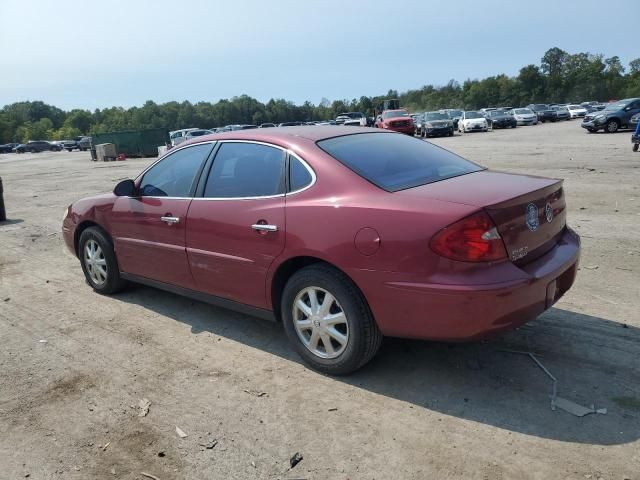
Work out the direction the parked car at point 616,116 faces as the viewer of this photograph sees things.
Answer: facing the viewer and to the left of the viewer

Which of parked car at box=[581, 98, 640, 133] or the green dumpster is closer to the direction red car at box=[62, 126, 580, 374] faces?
the green dumpster

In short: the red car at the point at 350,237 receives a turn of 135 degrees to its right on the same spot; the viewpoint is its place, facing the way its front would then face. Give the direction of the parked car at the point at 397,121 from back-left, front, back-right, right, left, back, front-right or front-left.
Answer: left

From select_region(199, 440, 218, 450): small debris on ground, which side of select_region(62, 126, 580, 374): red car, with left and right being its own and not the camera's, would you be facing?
left

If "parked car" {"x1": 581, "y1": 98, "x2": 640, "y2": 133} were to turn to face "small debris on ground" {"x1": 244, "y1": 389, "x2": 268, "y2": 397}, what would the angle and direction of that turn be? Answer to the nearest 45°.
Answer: approximately 45° to its left

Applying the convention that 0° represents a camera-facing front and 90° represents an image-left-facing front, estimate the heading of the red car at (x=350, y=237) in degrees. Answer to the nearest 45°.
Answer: approximately 135°

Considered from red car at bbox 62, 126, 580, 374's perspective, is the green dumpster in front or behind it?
in front

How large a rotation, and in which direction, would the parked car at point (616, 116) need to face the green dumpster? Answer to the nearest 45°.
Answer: approximately 45° to its right

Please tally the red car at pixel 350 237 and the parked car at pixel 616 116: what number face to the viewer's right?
0

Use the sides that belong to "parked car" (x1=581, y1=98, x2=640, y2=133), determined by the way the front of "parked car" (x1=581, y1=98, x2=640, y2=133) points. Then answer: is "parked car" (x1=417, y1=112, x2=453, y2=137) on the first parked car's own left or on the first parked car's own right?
on the first parked car's own right

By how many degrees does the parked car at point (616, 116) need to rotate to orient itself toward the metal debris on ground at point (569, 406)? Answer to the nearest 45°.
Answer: approximately 45° to its left
